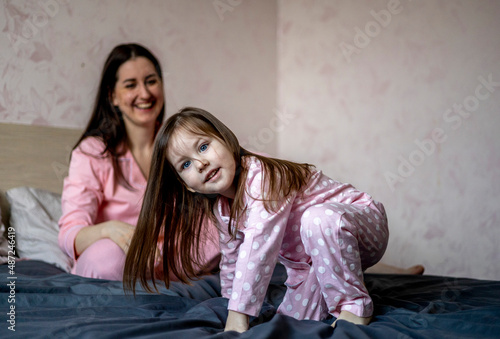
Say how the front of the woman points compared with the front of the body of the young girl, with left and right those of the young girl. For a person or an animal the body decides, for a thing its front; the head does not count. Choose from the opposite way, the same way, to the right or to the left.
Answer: to the left

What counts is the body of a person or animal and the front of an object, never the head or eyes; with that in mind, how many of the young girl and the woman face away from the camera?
0

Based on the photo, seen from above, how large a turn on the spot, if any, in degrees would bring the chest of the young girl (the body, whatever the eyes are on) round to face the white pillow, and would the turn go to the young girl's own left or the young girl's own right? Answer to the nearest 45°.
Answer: approximately 90° to the young girl's own right

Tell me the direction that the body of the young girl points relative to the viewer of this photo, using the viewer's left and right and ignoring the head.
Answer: facing the viewer and to the left of the viewer

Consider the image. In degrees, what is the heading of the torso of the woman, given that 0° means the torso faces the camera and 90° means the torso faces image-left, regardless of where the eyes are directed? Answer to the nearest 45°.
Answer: approximately 315°

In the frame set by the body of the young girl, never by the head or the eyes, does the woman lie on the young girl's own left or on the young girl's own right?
on the young girl's own right
